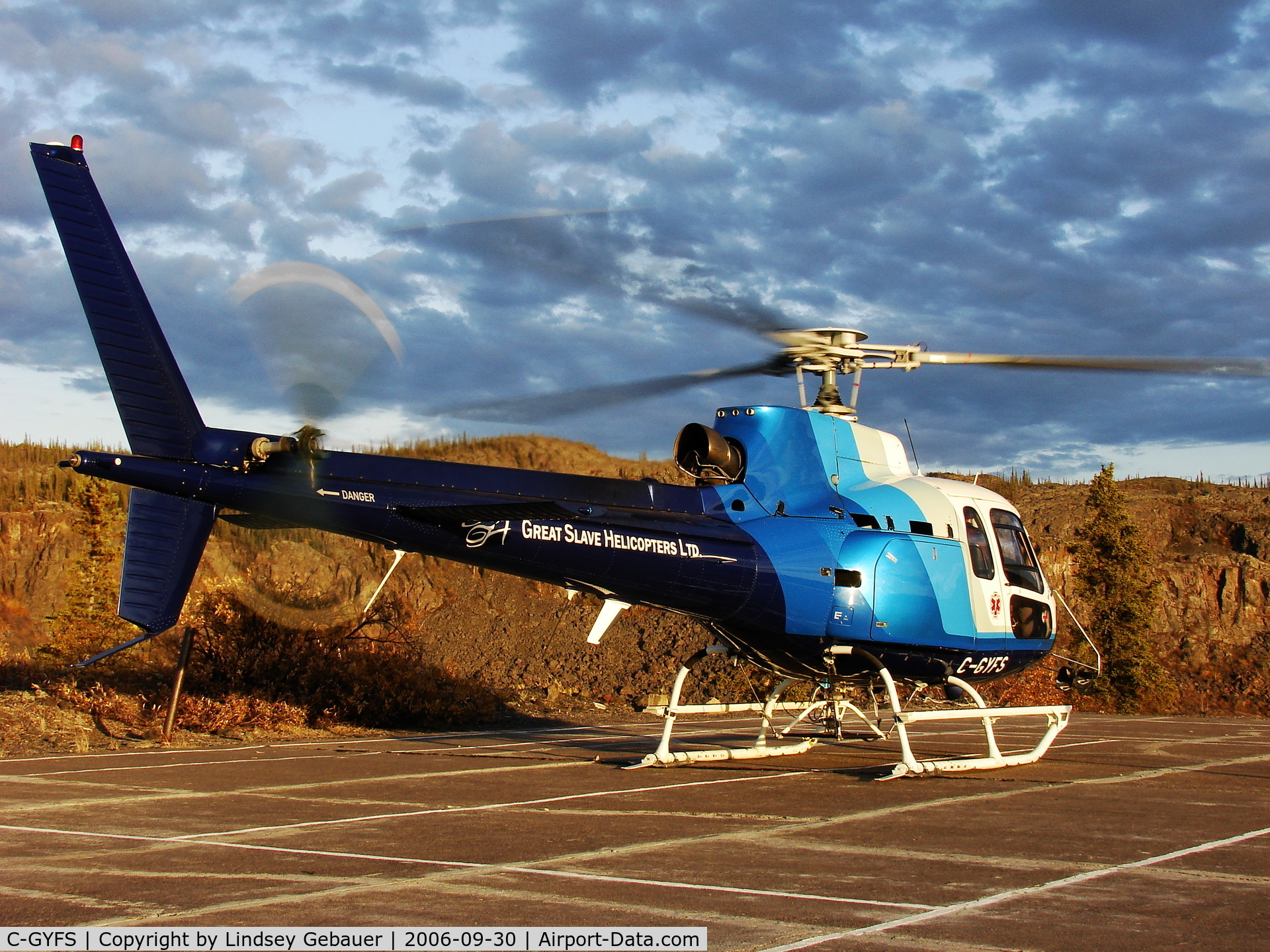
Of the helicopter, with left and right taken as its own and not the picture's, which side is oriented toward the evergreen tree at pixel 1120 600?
front

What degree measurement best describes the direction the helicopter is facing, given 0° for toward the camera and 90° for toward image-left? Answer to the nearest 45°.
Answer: approximately 225°

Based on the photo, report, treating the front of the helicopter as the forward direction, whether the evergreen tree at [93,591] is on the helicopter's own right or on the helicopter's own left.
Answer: on the helicopter's own left

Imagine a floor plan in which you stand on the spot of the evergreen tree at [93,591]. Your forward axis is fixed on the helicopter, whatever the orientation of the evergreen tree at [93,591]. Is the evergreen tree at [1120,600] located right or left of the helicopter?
left
